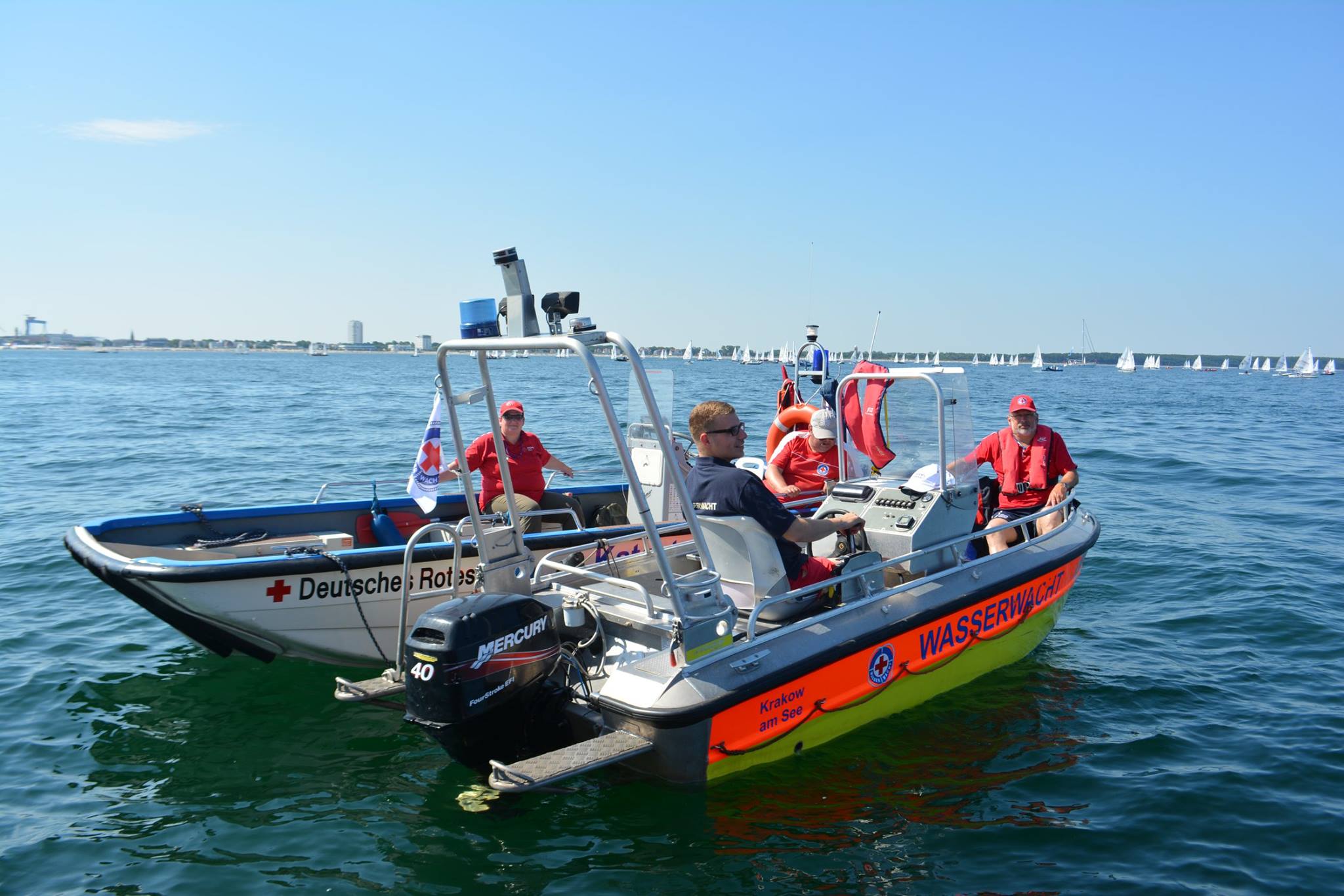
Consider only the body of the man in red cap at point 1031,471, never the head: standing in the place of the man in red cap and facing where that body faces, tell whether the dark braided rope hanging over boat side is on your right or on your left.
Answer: on your right

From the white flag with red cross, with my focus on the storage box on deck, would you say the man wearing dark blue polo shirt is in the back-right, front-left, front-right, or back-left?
back-left

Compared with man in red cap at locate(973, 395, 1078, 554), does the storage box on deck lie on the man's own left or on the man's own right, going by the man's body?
on the man's own right

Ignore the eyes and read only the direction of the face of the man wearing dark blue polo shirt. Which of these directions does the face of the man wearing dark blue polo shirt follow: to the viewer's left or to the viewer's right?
to the viewer's right

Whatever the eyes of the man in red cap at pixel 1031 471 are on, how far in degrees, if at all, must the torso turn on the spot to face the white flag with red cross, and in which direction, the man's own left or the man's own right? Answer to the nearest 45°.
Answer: approximately 45° to the man's own right

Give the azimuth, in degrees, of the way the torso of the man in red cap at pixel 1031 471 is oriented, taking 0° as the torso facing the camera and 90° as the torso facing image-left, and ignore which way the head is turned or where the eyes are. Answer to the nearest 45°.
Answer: approximately 0°
